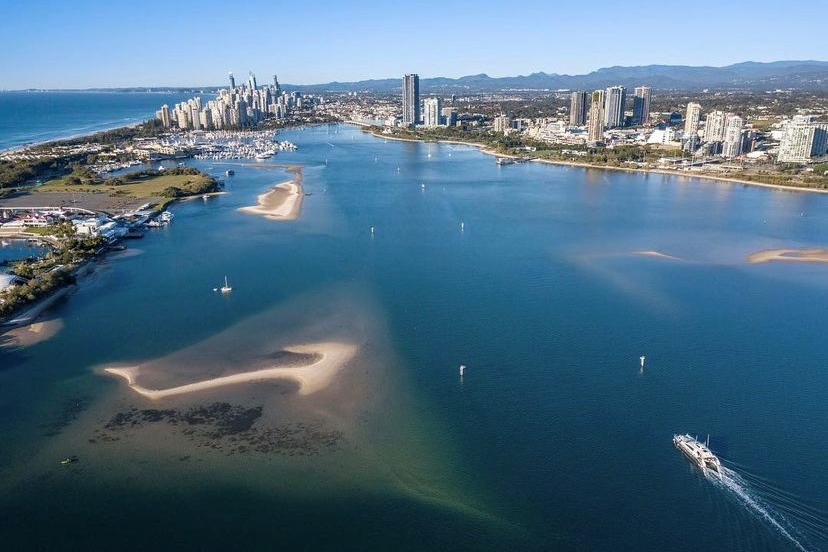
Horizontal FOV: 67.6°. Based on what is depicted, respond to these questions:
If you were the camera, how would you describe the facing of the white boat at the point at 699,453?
facing away from the viewer and to the left of the viewer

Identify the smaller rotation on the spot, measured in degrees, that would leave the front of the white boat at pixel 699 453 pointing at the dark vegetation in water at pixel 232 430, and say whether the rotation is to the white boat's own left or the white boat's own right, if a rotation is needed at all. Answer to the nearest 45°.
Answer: approximately 45° to the white boat's own left

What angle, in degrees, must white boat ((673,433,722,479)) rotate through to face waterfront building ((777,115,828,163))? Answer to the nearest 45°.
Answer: approximately 45° to its right

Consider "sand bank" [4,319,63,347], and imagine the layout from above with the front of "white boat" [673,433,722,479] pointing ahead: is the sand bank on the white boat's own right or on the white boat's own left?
on the white boat's own left

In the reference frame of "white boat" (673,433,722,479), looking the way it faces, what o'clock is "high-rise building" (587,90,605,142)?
The high-rise building is roughly at 1 o'clock from the white boat.

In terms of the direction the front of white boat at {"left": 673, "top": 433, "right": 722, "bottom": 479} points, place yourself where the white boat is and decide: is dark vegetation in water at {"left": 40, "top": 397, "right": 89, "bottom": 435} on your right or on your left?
on your left

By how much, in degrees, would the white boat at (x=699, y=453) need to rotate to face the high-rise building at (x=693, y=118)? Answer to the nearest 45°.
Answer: approximately 45° to its right
